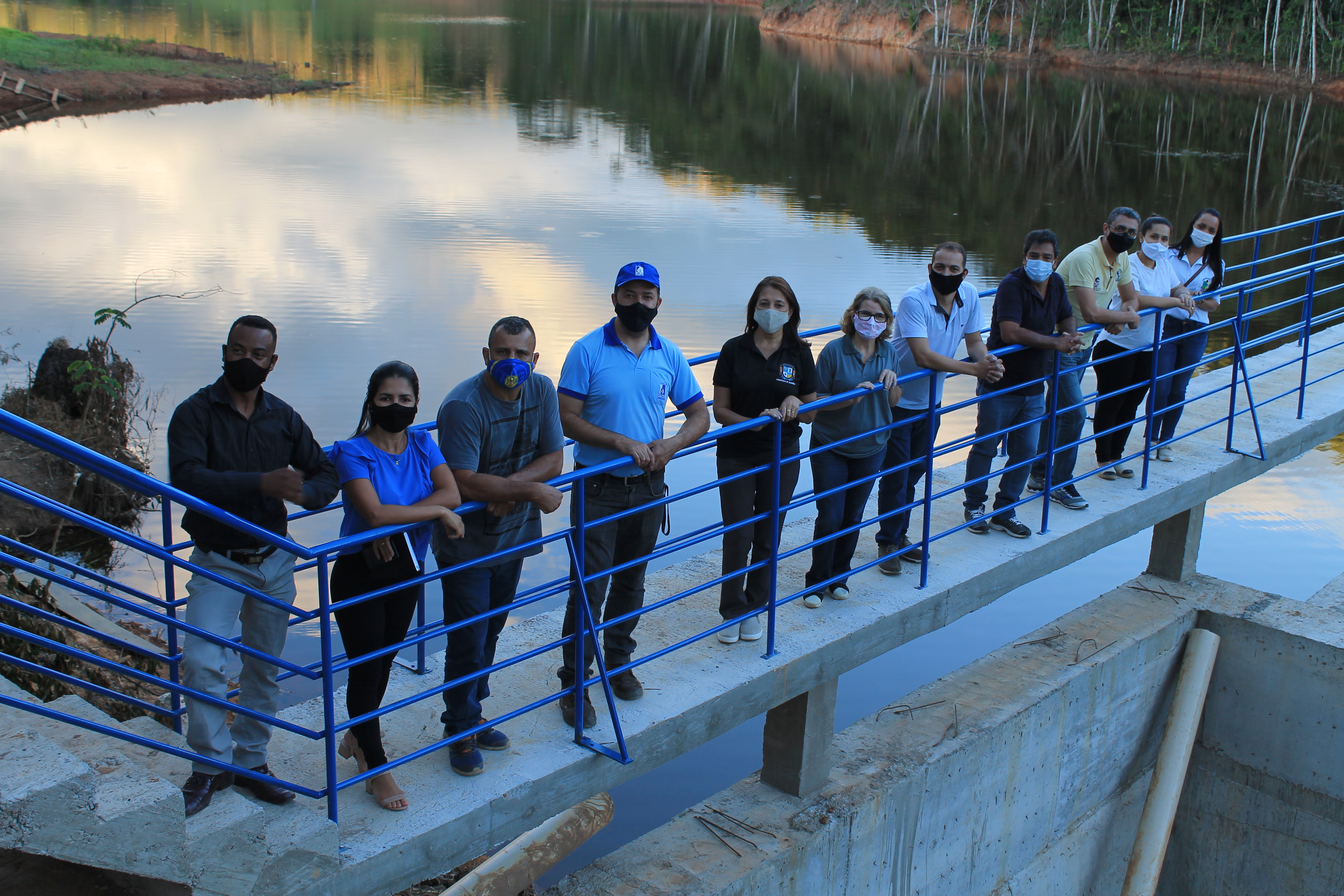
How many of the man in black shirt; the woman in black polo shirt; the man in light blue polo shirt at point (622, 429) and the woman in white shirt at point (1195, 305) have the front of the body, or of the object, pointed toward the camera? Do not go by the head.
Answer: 4

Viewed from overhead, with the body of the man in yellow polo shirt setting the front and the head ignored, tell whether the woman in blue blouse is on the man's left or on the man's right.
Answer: on the man's right

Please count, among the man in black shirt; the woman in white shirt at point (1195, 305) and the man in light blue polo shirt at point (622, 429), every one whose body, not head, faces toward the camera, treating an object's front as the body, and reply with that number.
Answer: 3

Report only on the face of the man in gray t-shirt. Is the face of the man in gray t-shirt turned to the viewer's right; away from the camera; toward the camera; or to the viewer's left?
toward the camera

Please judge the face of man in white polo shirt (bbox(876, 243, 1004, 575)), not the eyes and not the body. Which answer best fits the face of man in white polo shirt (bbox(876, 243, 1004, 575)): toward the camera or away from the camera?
toward the camera

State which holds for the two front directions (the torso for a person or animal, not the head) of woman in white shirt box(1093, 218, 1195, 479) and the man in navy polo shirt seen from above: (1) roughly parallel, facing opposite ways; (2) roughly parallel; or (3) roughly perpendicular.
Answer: roughly parallel

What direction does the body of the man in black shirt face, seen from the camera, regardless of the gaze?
toward the camera

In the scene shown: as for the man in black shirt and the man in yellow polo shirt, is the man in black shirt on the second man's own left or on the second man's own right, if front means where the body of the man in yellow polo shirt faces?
on the second man's own right

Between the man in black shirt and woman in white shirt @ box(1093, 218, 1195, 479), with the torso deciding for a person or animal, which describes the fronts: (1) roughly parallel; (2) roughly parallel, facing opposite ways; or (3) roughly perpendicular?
roughly parallel

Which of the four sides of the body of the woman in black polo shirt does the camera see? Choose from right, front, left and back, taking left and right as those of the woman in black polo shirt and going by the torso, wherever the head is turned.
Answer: front

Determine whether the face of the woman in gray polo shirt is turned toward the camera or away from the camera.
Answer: toward the camera

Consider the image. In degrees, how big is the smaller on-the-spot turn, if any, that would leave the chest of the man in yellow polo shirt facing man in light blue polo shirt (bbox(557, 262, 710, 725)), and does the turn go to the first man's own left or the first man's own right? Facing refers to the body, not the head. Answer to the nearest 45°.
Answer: approximately 90° to the first man's own right
